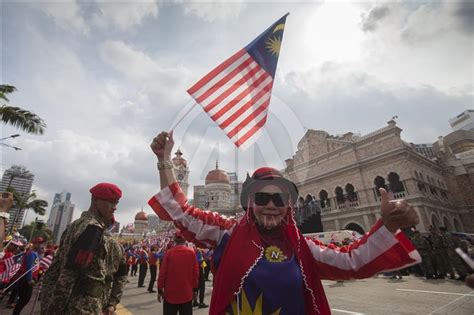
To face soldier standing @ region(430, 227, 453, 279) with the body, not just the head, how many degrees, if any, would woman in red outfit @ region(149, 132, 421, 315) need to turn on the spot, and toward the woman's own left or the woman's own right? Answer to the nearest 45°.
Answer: approximately 135° to the woman's own left

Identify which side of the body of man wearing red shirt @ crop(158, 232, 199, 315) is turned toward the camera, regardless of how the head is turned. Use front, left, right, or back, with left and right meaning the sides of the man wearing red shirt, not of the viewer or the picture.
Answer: back

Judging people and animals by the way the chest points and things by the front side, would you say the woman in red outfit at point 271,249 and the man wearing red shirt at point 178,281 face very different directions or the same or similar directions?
very different directions

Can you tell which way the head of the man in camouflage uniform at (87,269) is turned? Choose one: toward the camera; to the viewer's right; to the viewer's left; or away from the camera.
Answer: to the viewer's right

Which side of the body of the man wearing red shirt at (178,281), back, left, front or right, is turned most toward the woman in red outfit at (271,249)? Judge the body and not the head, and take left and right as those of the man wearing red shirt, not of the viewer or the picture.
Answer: back

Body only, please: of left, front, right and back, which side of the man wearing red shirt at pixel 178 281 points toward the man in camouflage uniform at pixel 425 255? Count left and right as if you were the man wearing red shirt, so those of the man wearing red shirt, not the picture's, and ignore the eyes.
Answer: right

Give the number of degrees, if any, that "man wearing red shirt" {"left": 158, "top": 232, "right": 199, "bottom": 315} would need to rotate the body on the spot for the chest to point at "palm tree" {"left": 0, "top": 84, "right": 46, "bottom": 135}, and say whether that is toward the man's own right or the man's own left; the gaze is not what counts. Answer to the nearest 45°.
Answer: approximately 45° to the man's own left

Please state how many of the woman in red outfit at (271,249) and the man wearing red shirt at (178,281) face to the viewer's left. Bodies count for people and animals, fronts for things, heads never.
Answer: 0

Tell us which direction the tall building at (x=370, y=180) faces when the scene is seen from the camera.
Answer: facing the viewer and to the left of the viewer

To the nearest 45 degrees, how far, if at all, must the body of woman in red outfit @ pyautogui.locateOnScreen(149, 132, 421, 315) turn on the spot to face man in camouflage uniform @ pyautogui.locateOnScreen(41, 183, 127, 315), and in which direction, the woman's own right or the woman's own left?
approximately 90° to the woman's own right

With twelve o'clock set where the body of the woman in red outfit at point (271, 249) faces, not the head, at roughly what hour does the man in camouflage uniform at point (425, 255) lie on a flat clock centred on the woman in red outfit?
The man in camouflage uniform is roughly at 7 o'clock from the woman in red outfit.

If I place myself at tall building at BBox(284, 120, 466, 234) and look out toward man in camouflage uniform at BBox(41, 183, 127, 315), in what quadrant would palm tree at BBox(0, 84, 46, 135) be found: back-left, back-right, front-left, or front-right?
front-right

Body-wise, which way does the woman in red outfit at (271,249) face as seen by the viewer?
toward the camera
